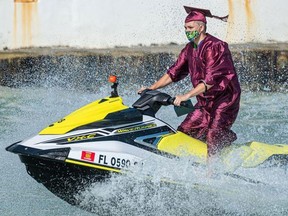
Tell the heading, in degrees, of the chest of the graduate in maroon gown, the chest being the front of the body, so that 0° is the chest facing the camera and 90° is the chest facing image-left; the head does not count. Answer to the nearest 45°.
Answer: approximately 45°

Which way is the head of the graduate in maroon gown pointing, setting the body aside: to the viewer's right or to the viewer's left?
to the viewer's left
